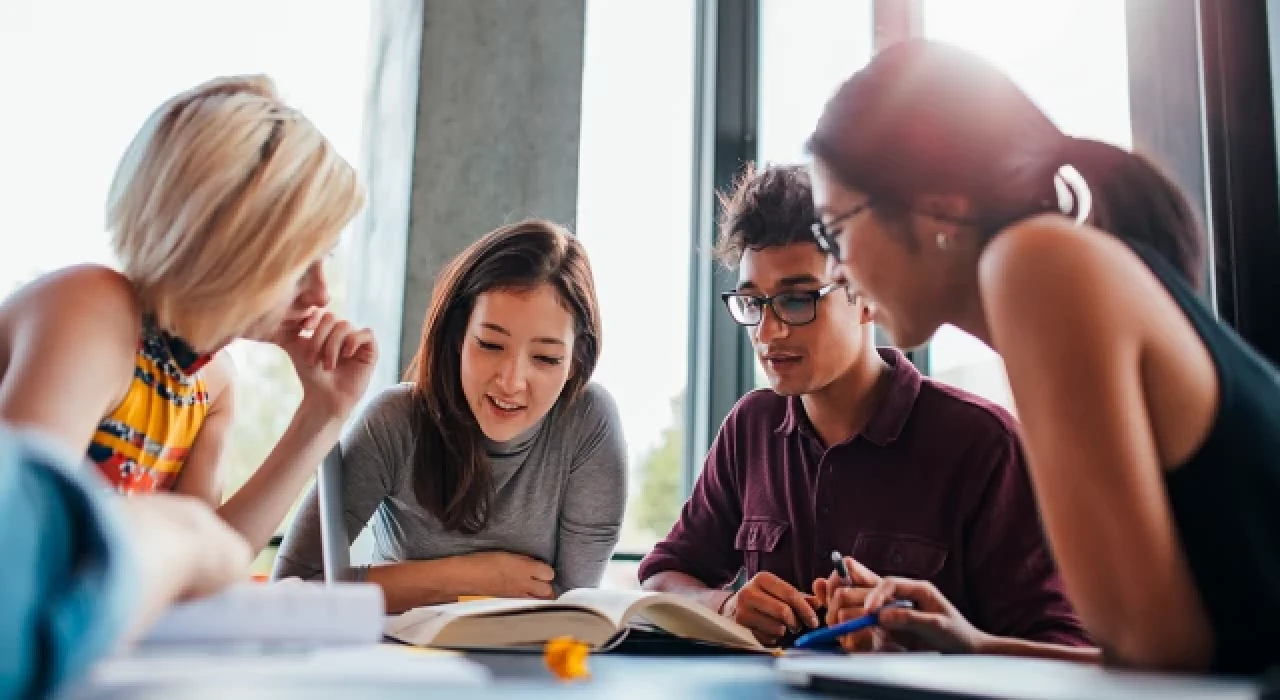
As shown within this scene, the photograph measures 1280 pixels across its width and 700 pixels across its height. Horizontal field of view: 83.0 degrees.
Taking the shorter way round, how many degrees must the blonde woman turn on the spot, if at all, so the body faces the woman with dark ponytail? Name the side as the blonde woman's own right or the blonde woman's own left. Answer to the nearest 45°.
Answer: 0° — they already face them

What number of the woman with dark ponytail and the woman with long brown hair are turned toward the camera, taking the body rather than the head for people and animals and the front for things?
1

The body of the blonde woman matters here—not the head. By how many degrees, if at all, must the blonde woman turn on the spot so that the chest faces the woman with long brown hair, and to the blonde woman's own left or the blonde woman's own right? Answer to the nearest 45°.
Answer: approximately 90° to the blonde woman's own left

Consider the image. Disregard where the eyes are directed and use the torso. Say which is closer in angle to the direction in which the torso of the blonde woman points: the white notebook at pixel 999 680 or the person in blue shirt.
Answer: the white notebook

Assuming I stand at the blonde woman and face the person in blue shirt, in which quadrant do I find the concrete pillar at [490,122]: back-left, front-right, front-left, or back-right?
back-left

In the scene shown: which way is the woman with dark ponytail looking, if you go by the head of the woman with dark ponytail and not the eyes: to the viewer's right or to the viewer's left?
to the viewer's left

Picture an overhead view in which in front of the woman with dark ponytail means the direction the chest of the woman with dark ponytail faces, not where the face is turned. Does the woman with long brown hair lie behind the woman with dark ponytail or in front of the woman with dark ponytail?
in front

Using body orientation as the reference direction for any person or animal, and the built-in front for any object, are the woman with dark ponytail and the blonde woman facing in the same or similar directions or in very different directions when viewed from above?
very different directions

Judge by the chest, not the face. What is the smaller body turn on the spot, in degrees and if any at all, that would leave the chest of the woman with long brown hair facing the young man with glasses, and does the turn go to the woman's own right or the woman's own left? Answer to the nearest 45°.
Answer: approximately 45° to the woman's own left

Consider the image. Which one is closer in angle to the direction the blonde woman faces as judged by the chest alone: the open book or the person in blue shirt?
the open book

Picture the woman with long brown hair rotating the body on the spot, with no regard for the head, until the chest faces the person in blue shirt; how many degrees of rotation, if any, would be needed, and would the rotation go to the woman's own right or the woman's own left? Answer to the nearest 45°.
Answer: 0° — they already face them

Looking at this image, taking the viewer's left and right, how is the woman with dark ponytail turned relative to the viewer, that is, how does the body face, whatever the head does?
facing to the left of the viewer

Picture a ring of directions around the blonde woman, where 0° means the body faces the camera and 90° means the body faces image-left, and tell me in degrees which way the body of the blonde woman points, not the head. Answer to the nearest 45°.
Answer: approximately 315°
